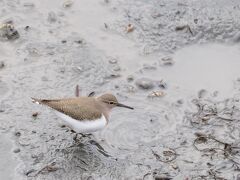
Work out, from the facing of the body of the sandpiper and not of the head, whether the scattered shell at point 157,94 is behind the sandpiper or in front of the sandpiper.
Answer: in front

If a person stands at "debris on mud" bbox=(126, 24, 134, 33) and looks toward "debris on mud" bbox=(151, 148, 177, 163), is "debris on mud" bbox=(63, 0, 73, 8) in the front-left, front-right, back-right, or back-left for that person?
back-right

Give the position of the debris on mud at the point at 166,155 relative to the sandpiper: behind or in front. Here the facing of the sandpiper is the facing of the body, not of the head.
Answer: in front

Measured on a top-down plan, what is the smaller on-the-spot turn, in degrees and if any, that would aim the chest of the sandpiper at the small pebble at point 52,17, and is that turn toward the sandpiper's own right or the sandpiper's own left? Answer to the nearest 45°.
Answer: approximately 90° to the sandpiper's own left

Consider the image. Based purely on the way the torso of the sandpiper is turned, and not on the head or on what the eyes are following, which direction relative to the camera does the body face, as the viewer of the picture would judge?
to the viewer's right

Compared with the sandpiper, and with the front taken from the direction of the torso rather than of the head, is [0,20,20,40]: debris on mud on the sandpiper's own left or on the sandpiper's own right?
on the sandpiper's own left

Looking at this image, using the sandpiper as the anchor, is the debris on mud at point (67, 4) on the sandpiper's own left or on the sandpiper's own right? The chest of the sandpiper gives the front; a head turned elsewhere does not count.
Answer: on the sandpiper's own left
